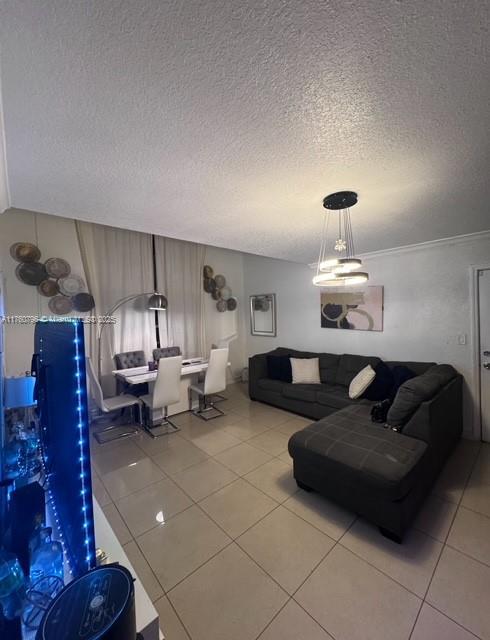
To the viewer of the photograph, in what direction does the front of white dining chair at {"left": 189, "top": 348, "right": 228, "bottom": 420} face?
facing away from the viewer and to the left of the viewer

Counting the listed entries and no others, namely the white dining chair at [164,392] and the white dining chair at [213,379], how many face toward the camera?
0

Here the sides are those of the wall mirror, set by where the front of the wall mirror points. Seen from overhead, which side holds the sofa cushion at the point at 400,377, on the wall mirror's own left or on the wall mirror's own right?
on the wall mirror's own left

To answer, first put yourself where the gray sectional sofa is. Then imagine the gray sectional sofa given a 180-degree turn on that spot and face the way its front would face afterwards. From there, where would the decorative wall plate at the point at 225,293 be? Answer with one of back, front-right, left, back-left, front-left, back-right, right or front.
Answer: left

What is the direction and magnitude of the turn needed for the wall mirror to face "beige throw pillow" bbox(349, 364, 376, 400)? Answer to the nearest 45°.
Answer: approximately 90° to its left

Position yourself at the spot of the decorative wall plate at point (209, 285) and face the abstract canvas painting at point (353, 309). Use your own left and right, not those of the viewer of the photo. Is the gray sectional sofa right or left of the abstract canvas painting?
right

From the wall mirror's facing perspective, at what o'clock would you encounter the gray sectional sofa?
The gray sectional sofa is roughly at 10 o'clock from the wall mirror.

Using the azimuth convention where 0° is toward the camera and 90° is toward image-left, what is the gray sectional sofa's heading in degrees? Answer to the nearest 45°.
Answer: approximately 45°

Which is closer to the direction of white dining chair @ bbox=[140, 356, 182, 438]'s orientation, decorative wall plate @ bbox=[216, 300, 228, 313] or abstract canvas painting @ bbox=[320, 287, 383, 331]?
the decorative wall plate

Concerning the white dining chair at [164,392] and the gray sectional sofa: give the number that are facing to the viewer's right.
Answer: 0

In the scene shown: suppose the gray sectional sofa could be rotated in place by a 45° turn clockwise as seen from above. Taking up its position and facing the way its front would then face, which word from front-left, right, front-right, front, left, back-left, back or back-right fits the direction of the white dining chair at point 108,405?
front

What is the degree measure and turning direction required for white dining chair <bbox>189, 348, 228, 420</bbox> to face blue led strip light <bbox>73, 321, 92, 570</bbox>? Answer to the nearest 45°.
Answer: approximately 135° to its left

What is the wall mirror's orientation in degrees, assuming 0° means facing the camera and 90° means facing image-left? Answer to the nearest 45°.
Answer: approximately 45°

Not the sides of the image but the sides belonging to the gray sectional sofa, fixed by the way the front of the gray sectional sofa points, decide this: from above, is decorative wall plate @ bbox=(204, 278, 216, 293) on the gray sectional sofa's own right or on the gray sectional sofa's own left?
on the gray sectional sofa's own right
